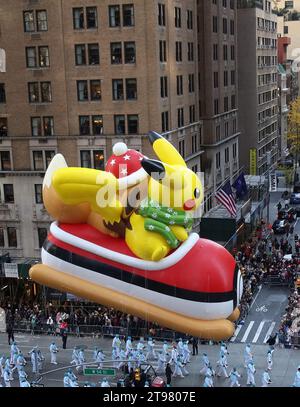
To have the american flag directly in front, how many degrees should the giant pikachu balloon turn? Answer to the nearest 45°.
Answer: approximately 90° to its left

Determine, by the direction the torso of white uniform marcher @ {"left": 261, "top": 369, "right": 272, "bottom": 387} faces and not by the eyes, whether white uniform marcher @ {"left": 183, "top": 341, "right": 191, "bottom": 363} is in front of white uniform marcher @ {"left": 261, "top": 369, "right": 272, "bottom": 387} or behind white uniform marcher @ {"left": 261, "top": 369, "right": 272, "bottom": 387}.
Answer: behind

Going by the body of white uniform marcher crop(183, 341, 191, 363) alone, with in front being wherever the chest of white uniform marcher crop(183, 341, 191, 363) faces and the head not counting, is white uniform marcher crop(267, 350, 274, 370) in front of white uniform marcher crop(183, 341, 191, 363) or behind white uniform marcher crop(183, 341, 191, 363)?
in front

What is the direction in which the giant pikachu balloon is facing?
to the viewer's right

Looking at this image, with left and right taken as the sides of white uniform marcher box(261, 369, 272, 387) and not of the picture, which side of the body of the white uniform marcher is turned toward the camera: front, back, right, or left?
right

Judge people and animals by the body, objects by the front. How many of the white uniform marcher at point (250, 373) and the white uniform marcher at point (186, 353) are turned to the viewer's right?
2

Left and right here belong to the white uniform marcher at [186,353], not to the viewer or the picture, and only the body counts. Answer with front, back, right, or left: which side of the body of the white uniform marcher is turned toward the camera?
right

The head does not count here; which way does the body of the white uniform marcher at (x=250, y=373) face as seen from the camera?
to the viewer's right
